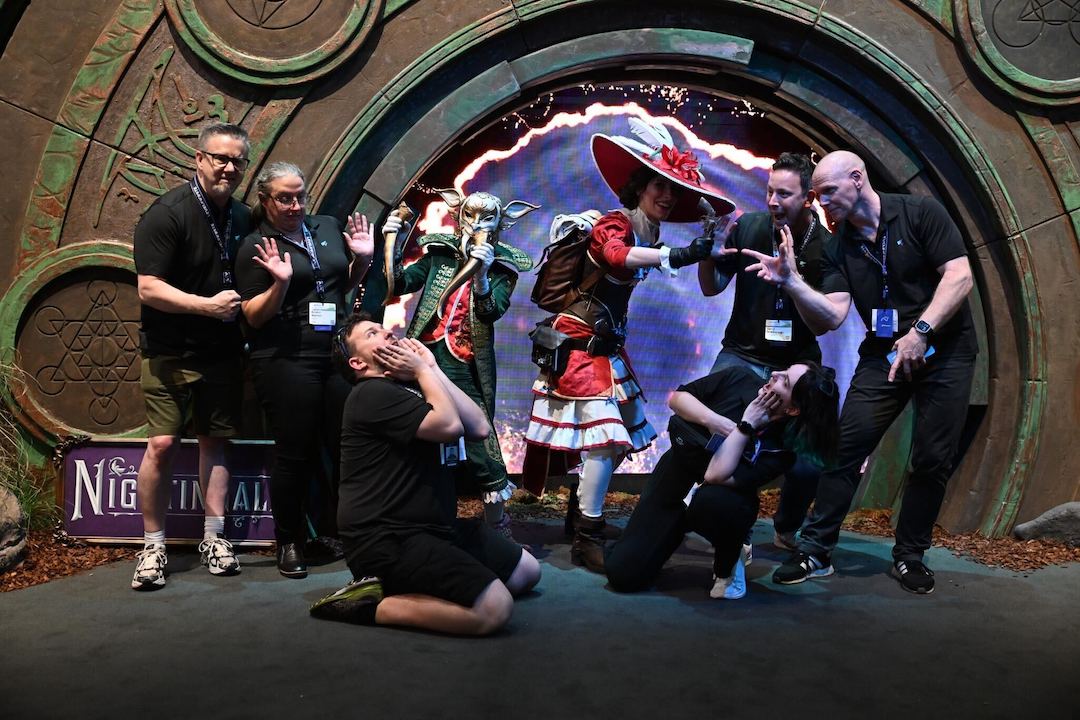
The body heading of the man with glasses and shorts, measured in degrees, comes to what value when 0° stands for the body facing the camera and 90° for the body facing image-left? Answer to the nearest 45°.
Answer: approximately 315°

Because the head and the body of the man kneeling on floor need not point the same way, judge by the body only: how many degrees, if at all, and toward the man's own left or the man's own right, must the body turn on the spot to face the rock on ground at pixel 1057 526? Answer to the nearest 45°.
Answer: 0° — they already face it

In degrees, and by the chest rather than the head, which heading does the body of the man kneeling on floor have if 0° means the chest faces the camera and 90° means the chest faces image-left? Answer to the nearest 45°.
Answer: approximately 270°
